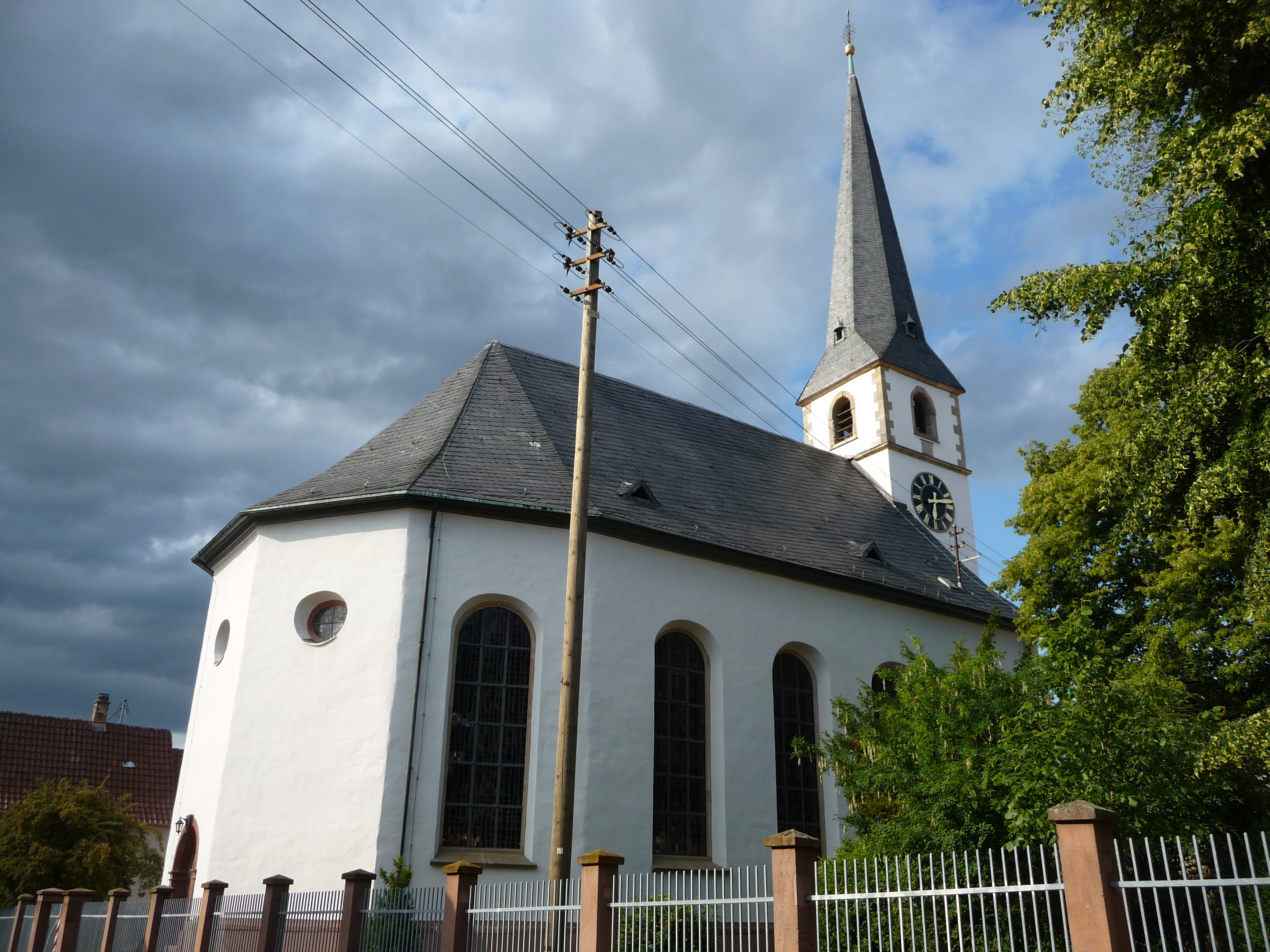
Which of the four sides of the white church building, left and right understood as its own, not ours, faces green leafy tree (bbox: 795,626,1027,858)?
right

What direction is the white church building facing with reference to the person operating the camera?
facing away from the viewer and to the right of the viewer

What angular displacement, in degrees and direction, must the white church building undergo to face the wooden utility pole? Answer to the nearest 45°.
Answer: approximately 135° to its right

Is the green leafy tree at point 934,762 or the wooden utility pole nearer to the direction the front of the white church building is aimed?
the green leafy tree

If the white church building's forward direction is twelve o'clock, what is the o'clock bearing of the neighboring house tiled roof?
The neighboring house tiled roof is roughly at 9 o'clock from the white church building.

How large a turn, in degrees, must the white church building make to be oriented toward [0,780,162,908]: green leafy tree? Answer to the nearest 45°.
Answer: approximately 90° to its left

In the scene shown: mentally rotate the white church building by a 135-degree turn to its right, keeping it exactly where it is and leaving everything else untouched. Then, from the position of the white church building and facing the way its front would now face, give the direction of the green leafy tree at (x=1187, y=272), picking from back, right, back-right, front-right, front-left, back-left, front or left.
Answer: front-left
